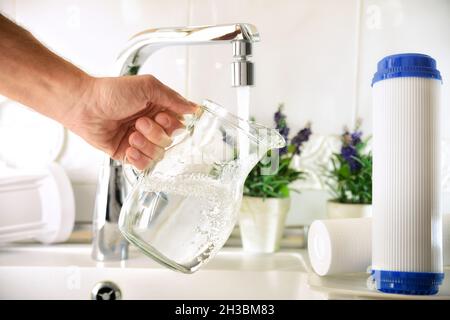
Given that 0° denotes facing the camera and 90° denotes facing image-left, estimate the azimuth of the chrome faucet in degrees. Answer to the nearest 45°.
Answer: approximately 270°

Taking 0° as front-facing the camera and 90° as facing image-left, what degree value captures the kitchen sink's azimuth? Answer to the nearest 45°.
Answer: approximately 0°
